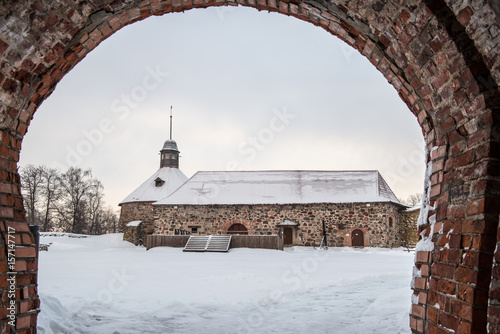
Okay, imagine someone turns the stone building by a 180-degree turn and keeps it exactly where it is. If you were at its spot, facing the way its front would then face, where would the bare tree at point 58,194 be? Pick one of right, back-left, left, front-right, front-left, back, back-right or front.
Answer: front-left

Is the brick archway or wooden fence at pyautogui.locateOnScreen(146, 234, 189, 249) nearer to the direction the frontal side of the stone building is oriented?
the brick archway

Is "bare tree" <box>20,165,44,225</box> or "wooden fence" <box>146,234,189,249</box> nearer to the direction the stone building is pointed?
the wooden fence

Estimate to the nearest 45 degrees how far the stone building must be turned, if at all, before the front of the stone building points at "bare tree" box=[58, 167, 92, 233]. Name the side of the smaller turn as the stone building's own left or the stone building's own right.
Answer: approximately 135° to the stone building's own right

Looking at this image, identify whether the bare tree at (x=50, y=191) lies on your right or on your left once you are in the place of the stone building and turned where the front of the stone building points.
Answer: on your right

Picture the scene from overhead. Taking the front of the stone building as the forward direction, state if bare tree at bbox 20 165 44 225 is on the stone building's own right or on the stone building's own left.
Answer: on the stone building's own right

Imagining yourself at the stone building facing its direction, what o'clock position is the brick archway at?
The brick archway is roughly at 12 o'clock from the stone building.

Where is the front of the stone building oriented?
toward the camera

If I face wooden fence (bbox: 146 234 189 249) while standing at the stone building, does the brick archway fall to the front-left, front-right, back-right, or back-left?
front-left

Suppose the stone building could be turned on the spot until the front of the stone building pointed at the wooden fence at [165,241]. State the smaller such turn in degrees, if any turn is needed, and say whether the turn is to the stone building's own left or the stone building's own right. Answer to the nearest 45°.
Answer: approximately 45° to the stone building's own right
